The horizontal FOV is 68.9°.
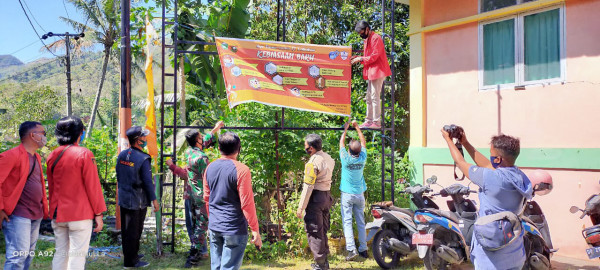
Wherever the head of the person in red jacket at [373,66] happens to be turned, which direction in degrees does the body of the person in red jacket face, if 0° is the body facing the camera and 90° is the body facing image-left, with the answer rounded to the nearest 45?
approximately 90°

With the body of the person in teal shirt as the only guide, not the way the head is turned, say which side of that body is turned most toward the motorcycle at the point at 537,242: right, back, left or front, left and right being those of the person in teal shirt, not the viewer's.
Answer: right

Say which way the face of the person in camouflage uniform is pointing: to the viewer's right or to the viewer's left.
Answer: to the viewer's right

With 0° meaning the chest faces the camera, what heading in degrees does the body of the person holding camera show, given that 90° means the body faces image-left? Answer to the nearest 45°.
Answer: approximately 135°

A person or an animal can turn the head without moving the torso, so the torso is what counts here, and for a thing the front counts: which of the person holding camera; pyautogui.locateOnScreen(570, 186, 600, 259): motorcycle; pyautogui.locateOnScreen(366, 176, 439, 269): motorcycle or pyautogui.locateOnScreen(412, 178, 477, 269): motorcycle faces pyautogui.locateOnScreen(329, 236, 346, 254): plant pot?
the person holding camera

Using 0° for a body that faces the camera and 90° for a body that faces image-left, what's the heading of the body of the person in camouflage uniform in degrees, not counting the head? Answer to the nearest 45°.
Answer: approximately 225°

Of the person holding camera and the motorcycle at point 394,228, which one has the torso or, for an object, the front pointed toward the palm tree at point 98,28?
the person holding camera

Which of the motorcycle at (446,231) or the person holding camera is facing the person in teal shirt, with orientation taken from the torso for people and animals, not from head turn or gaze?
the person holding camera

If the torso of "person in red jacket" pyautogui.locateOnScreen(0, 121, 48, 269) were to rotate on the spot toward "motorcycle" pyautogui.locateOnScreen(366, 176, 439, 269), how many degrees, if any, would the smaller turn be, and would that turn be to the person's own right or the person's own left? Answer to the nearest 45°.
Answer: approximately 45° to the person's own left

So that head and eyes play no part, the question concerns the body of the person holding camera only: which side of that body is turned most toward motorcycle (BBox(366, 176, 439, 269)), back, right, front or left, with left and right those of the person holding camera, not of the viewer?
front

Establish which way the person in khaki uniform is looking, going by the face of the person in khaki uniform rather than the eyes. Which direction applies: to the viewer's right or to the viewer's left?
to the viewer's left

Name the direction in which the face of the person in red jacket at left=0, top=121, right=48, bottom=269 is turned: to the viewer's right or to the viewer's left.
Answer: to the viewer's right

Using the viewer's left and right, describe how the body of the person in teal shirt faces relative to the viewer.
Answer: facing away from the viewer

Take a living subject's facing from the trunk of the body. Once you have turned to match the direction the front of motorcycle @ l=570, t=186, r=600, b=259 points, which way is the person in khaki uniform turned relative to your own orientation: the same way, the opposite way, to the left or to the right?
to the left
